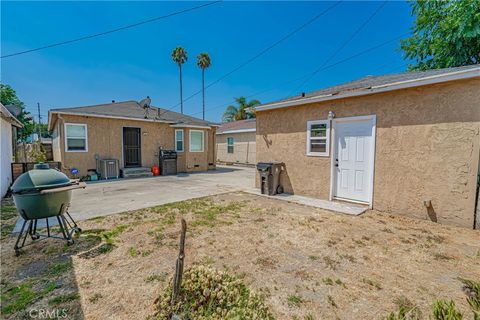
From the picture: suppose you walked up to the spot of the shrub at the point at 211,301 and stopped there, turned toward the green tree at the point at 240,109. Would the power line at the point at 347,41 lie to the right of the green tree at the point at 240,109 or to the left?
right

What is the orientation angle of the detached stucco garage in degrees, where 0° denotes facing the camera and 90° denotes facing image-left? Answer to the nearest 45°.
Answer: approximately 45°

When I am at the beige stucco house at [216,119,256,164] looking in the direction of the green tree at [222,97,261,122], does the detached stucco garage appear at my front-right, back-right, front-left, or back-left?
back-right

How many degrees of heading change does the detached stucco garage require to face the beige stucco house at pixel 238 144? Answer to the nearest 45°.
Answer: approximately 90° to its right

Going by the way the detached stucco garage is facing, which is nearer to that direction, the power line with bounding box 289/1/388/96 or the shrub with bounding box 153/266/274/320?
the shrub

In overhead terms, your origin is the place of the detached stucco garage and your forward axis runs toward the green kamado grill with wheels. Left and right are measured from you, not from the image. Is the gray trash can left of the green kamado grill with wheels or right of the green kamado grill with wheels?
right

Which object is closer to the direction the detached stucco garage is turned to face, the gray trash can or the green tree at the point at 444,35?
the gray trash can

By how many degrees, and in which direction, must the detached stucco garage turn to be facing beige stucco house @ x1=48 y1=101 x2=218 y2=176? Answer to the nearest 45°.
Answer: approximately 45° to its right

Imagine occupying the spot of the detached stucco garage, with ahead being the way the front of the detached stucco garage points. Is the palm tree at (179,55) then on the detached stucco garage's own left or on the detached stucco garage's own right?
on the detached stucco garage's own right

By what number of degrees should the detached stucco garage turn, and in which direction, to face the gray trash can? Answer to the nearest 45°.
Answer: approximately 45° to its right

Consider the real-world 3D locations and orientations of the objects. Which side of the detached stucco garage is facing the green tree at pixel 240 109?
right

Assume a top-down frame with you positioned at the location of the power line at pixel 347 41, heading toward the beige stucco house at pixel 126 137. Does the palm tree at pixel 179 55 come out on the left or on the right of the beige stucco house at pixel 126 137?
right

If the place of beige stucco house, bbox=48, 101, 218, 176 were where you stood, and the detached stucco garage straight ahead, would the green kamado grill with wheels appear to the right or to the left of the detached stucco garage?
right
